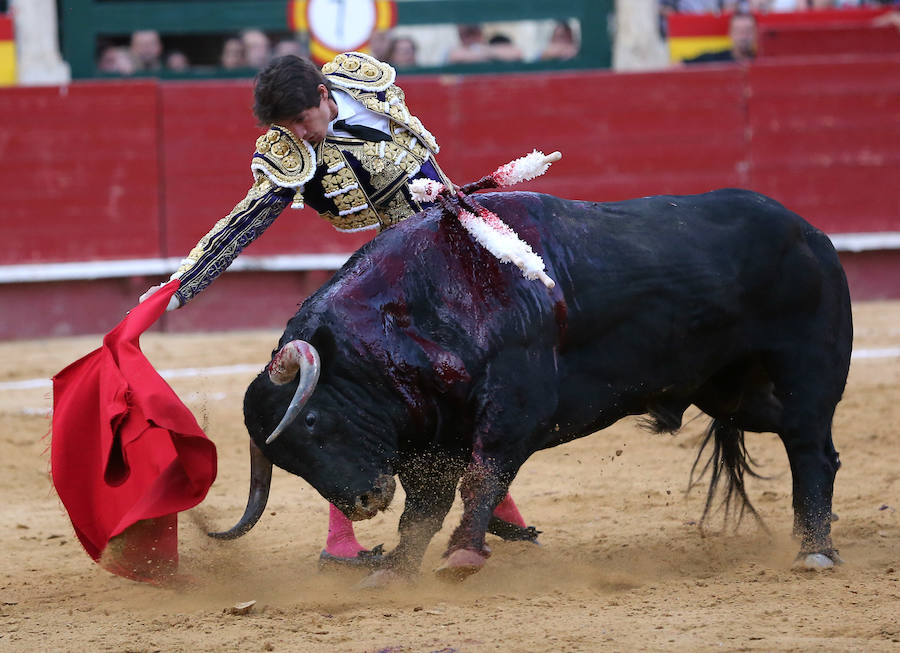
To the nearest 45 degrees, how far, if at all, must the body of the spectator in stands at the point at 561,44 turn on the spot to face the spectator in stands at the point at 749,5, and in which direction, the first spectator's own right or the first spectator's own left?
approximately 90° to the first spectator's own left

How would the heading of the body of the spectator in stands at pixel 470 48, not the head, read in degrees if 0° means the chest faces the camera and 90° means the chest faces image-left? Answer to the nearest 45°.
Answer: approximately 0°

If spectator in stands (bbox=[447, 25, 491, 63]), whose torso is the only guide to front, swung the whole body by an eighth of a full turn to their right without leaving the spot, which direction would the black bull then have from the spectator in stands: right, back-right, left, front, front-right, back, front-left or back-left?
front-left

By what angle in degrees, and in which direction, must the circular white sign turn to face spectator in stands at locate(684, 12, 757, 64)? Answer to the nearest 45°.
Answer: approximately 90° to its left

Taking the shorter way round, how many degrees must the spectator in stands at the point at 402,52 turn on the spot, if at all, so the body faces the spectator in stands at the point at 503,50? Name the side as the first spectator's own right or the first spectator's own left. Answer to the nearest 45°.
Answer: approximately 90° to the first spectator's own left

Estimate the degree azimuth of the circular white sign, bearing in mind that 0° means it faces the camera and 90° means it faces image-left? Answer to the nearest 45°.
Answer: approximately 0°
